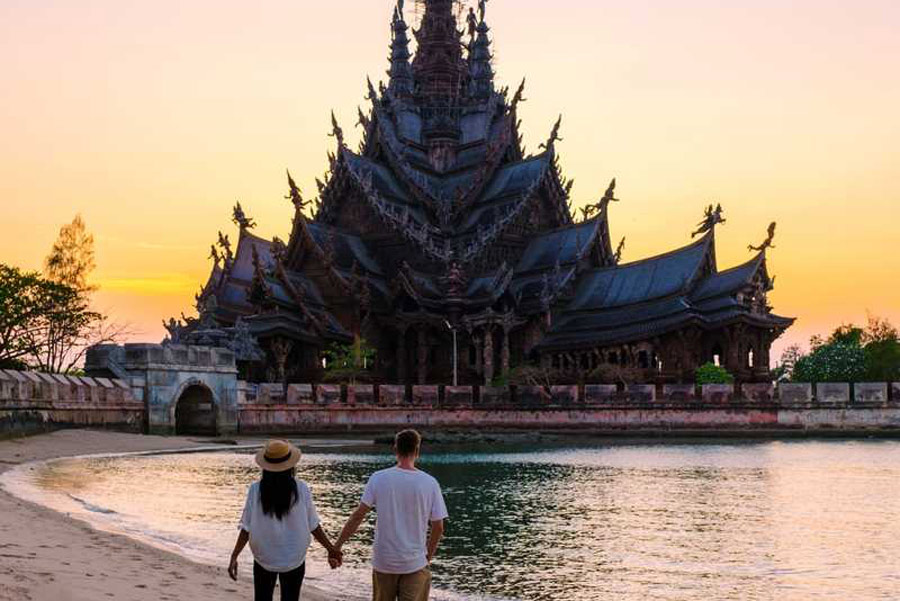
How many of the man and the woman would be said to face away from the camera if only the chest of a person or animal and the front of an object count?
2

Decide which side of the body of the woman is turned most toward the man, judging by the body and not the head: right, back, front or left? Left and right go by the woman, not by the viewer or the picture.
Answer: right

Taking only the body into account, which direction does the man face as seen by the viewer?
away from the camera

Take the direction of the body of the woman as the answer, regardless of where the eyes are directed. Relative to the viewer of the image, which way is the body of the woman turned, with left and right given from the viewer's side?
facing away from the viewer

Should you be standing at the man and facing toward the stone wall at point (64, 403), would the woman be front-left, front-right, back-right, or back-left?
front-left

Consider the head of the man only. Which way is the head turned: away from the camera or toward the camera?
away from the camera

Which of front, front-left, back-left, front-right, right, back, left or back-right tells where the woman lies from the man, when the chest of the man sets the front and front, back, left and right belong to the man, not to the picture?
left

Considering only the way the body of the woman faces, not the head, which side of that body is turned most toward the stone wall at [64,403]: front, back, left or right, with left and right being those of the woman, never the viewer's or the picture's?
front

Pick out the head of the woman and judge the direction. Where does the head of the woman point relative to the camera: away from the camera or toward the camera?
away from the camera

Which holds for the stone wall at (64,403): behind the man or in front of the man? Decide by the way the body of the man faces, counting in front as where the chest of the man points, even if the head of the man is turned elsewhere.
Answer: in front

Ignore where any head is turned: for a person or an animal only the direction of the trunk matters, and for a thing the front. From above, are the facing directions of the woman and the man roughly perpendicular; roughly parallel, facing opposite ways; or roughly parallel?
roughly parallel

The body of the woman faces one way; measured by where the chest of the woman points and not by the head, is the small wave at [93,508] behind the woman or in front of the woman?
in front
